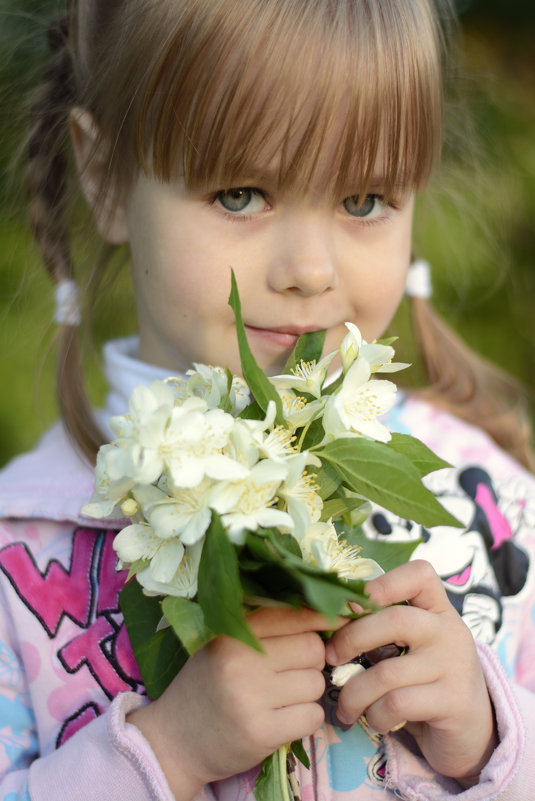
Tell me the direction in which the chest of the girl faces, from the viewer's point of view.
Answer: toward the camera

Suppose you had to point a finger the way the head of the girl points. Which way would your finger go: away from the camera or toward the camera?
toward the camera
